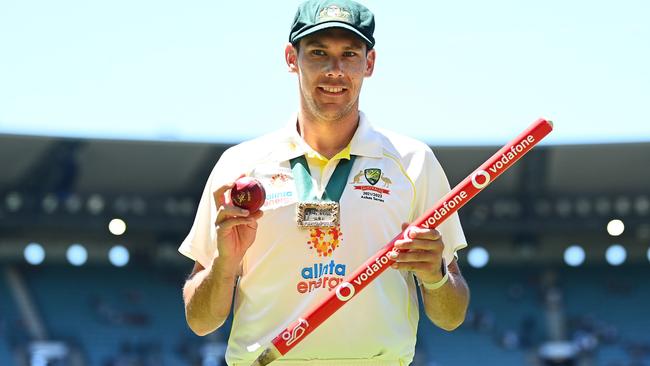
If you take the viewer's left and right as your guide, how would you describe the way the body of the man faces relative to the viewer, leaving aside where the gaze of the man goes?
facing the viewer

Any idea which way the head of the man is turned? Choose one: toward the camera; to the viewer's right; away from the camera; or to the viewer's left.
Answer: toward the camera
